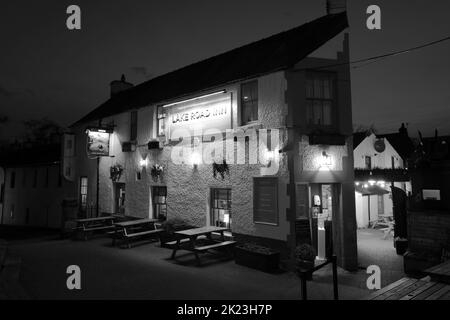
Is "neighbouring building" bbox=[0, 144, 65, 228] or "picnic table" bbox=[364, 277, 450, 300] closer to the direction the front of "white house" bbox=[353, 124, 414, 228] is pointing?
the picnic table

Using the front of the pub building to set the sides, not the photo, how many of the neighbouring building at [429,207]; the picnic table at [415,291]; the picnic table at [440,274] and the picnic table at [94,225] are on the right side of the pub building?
1

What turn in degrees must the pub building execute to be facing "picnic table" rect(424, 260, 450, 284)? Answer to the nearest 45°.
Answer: approximately 90° to its left

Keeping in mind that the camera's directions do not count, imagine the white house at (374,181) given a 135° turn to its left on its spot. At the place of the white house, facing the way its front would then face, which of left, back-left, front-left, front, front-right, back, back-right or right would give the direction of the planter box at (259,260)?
back-right

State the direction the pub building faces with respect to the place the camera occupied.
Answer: facing the viewer and to the left of the viewer

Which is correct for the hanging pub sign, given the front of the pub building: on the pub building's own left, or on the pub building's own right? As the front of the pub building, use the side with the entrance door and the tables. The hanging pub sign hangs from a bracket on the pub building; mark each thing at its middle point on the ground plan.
on the pub building's own right

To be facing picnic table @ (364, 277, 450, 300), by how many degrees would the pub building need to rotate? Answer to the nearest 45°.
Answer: approximately 45° to its left

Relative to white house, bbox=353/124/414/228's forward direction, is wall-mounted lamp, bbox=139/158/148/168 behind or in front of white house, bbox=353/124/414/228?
in front

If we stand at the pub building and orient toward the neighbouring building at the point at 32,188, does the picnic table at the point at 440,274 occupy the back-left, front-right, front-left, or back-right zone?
back-left

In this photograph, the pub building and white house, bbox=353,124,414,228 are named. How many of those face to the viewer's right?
0

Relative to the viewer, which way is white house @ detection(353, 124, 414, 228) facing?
toward the camera
